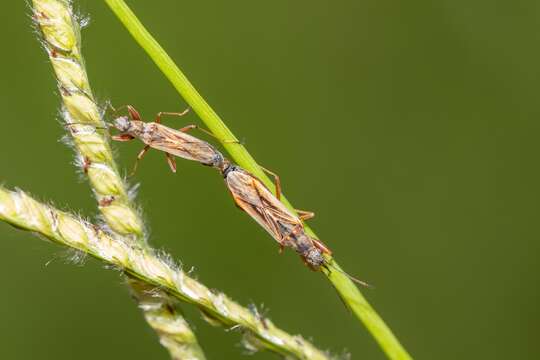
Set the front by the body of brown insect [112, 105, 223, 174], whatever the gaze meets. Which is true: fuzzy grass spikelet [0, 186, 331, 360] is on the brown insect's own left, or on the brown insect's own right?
on the brown insect's own left

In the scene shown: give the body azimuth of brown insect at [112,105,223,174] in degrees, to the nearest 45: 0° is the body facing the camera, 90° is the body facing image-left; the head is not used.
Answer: approximately 90°
